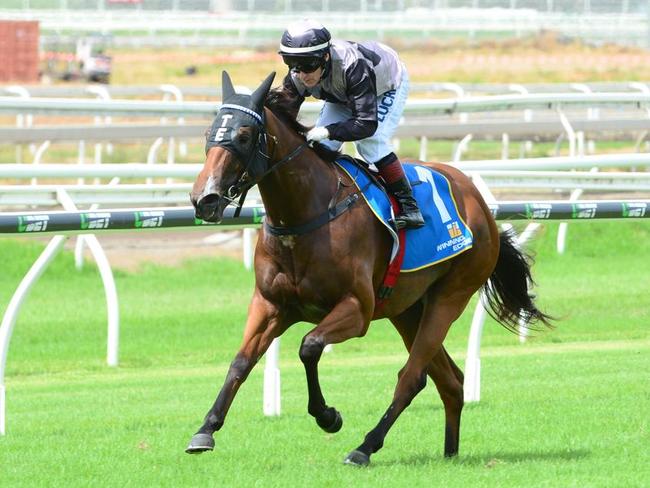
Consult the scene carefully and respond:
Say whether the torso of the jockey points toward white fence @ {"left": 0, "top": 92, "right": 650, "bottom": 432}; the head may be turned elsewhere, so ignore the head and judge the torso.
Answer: no

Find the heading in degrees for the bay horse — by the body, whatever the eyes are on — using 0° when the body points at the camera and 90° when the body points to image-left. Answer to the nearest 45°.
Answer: approximately 45°

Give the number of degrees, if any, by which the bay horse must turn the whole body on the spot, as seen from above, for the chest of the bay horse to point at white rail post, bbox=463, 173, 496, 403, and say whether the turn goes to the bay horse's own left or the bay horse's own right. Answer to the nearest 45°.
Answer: approximately 180°

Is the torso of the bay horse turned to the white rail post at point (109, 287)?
no

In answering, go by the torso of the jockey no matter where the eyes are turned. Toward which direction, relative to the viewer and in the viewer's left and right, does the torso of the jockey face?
facing the viewer and to the left of the viewer

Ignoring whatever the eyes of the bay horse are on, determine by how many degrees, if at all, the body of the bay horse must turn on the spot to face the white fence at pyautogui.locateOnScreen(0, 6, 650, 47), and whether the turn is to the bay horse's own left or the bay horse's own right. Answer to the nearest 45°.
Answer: approximately 135° to the bay horse's own right

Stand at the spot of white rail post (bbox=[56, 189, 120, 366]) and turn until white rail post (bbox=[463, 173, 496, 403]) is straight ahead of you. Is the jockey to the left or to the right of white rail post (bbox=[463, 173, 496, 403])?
right
